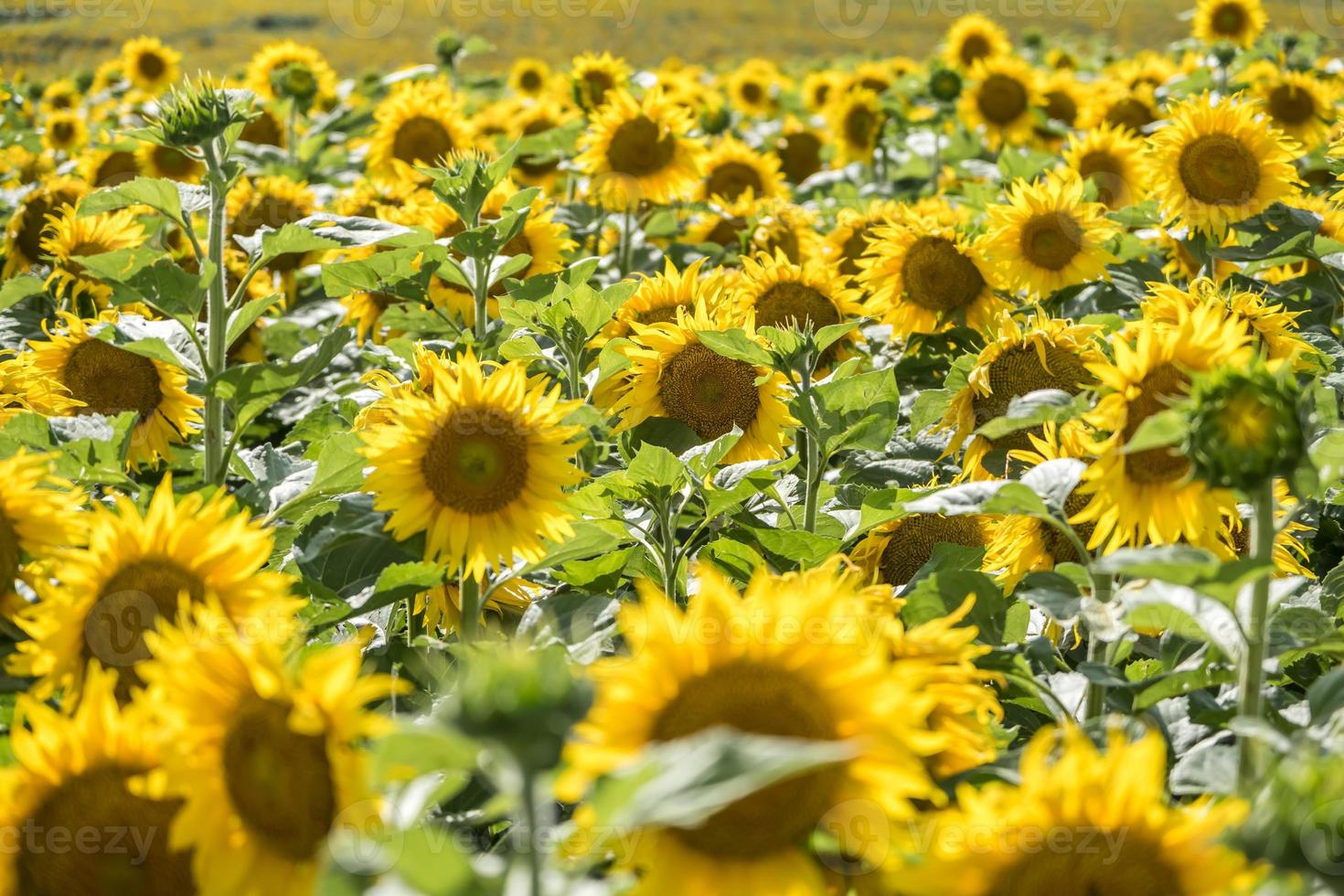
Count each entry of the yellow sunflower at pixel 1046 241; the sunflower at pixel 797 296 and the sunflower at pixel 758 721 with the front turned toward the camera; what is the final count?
3

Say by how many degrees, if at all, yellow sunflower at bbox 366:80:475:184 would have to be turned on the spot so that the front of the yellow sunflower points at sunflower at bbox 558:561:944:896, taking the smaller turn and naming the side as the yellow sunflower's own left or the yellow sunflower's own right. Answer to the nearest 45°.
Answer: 0° — it already faces it

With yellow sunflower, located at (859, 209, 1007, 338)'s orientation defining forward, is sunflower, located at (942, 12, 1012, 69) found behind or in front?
behind

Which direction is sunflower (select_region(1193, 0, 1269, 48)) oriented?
toward the camera

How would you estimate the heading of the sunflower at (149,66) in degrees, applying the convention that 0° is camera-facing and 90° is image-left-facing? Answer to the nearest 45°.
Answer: approximately 0°

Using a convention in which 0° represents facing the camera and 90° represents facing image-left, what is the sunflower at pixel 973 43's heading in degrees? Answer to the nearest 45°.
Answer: approximately 0°

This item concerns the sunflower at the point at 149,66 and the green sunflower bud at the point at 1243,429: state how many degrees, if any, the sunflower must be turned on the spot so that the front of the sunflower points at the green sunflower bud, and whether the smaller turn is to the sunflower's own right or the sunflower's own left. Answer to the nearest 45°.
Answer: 0° — it already faces it

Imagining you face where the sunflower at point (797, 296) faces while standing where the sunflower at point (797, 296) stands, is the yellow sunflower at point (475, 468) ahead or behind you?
ahead

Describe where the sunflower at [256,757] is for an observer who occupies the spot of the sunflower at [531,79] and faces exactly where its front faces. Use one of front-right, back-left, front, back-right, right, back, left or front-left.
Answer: front

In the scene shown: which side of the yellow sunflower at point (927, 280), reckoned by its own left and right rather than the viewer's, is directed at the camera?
front

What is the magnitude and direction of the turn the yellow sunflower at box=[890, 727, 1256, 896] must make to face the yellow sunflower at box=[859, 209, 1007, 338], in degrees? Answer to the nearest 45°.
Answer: approximately 180°

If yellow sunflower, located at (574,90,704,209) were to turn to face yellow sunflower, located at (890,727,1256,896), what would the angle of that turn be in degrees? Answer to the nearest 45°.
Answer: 0° — it already faces it

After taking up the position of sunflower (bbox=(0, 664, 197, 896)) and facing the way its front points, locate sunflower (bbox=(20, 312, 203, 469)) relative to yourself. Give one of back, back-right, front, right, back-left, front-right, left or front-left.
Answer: back

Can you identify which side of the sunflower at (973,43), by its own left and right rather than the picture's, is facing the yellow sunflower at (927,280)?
front
